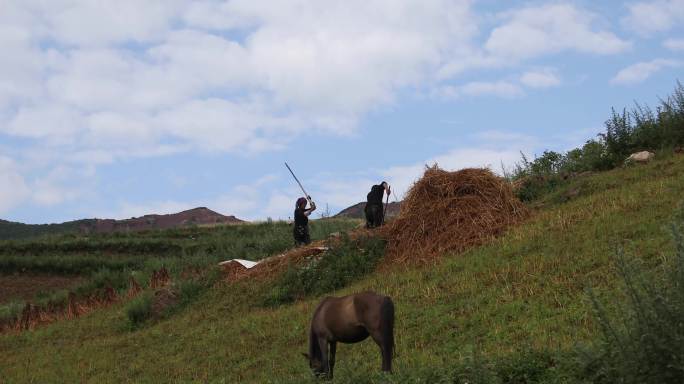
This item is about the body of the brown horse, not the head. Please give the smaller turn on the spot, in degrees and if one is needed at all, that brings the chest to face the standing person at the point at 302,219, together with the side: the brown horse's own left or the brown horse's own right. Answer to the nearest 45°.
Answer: approximately 90° to the brown horse's own right

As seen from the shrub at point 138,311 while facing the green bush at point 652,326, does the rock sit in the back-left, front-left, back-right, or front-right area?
front-left

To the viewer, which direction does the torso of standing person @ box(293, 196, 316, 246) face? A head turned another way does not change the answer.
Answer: to the viewer's right

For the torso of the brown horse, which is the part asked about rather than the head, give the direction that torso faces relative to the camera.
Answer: to the viewer's left

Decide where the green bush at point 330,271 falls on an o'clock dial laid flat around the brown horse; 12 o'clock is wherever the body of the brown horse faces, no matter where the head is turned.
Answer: The green bush is roughly at 3 o'clock from the brown horse.

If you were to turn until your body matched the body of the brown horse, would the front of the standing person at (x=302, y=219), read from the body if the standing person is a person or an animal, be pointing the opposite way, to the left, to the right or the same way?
the opposite way

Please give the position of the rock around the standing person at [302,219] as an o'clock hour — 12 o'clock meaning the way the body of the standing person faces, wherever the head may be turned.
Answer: The rock is roughly at 12 o'clock from the standing person.

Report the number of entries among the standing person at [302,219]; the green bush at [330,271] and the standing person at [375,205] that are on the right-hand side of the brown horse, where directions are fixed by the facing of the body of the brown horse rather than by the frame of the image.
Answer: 3

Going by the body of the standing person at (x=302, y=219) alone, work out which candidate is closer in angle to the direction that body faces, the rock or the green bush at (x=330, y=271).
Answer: the rock

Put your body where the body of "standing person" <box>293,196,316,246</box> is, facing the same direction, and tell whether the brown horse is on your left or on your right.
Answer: on your right

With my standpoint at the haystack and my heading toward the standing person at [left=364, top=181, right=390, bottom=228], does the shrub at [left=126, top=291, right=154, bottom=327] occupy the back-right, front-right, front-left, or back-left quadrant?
front-left

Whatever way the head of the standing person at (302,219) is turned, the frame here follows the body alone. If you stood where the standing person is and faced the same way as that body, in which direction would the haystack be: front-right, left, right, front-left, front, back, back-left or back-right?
front-right

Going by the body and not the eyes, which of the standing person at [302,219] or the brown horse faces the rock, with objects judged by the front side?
the standing person

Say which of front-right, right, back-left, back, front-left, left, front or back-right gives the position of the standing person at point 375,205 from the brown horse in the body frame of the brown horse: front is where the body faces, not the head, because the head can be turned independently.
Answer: right
